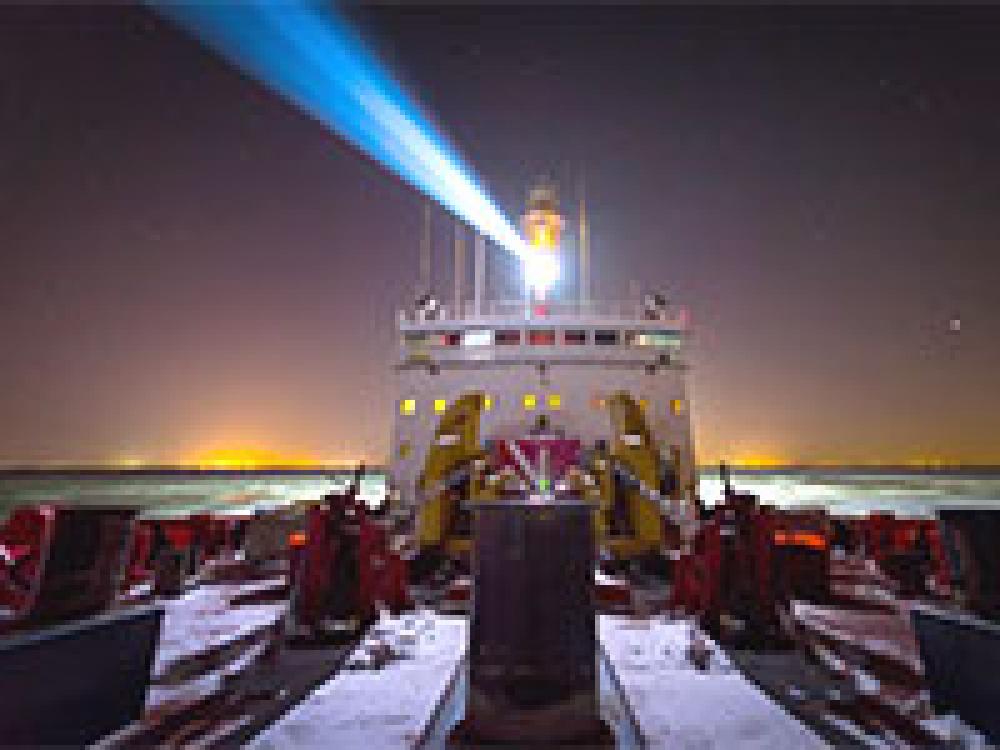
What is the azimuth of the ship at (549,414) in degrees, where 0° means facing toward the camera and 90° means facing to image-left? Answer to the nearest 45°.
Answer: approximately 0°
